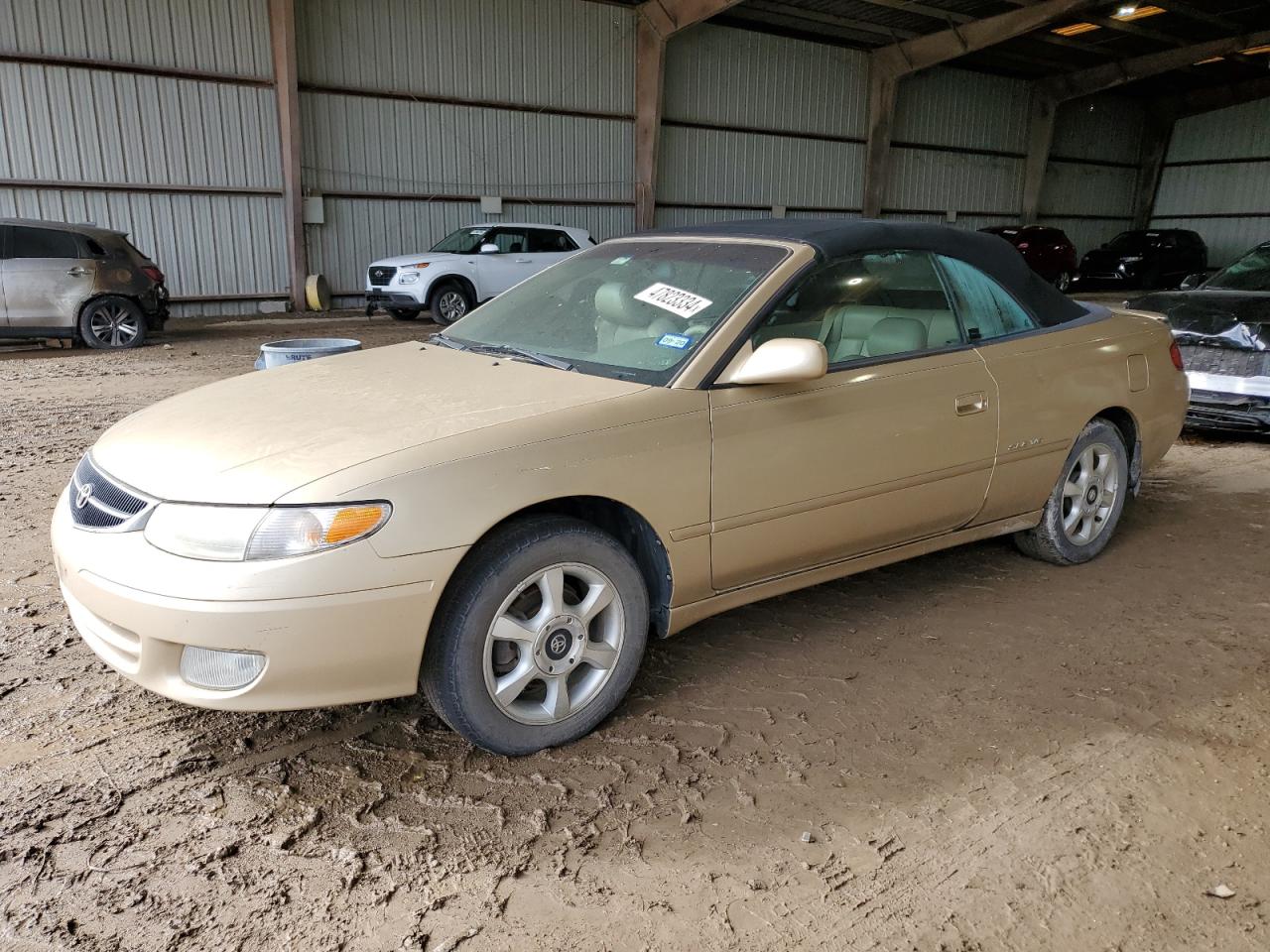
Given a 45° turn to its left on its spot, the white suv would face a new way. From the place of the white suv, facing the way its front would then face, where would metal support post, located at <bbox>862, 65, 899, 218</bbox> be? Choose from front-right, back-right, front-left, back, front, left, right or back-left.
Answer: back-left

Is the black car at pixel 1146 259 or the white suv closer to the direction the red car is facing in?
the white suv

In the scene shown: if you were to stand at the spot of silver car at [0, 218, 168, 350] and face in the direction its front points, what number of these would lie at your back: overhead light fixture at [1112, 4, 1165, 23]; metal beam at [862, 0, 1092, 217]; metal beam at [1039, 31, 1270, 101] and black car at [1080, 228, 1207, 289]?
4

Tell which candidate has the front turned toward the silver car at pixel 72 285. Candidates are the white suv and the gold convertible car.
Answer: the white suv

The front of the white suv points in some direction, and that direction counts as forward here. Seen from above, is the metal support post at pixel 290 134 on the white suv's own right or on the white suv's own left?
on the white suv's own right

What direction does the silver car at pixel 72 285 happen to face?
to the viewer's left

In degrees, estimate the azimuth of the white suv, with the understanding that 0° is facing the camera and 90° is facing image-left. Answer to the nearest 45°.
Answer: approximately 45°

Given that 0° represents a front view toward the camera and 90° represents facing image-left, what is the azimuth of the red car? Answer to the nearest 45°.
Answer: approximately 45°

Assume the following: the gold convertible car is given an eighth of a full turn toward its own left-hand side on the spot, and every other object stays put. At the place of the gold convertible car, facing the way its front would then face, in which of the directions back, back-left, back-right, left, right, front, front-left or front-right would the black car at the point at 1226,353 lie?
back-left

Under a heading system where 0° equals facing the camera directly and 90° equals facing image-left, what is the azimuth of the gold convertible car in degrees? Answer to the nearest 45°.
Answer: approximately 45°

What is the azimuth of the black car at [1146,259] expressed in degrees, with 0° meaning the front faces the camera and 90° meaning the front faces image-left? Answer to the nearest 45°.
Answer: approximately 45°
